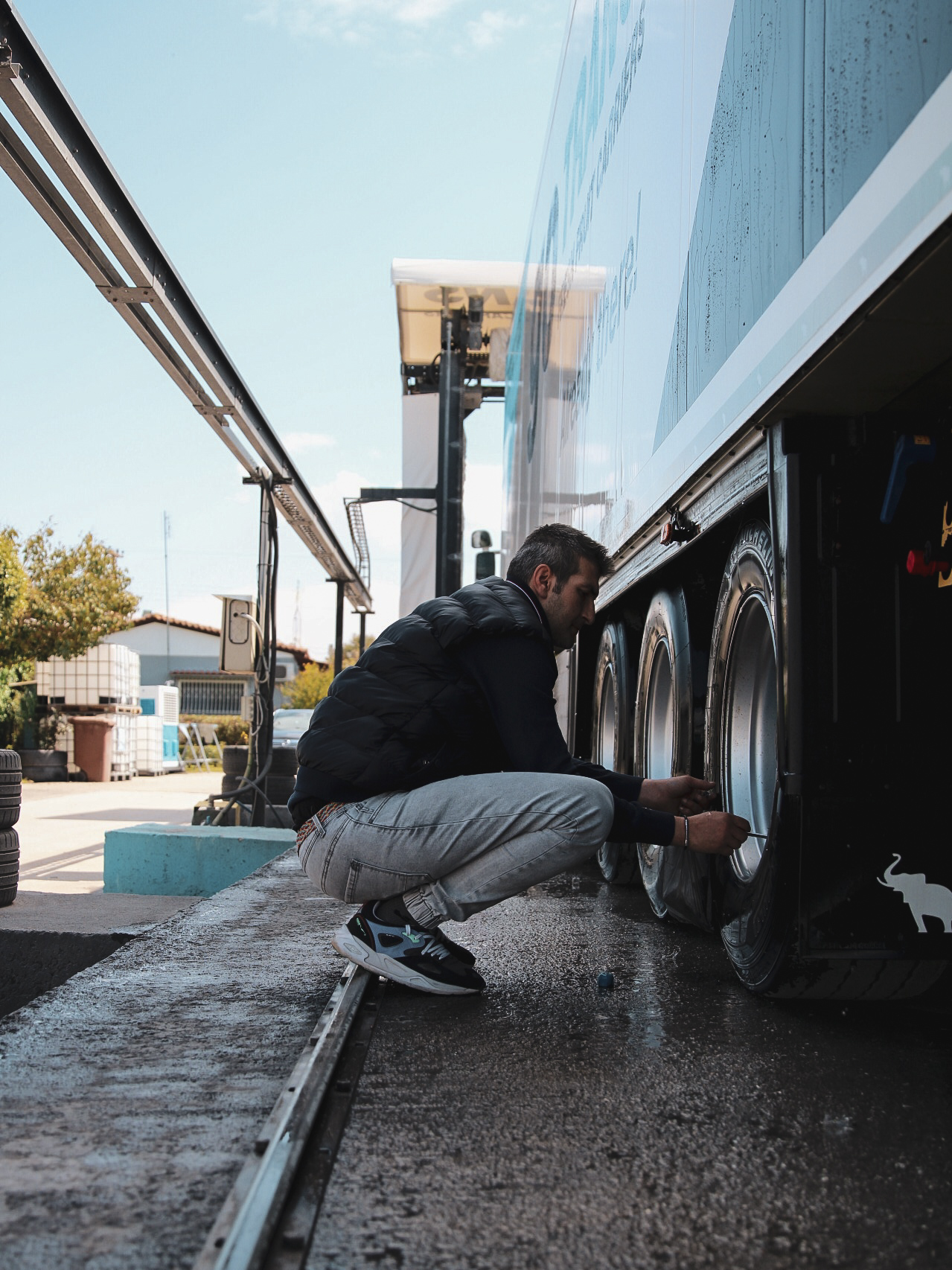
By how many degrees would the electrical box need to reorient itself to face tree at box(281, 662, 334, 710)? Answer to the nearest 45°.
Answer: approximately 180°

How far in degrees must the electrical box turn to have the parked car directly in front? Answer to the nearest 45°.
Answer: approximately 180°

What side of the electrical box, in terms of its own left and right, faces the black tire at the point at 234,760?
back

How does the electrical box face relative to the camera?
toward the camera

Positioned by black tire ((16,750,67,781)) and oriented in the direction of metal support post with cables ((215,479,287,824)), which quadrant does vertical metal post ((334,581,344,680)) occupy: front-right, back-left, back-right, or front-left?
front-left

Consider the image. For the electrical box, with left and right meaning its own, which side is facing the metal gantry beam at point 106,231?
front

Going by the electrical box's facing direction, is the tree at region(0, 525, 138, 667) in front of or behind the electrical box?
behind
